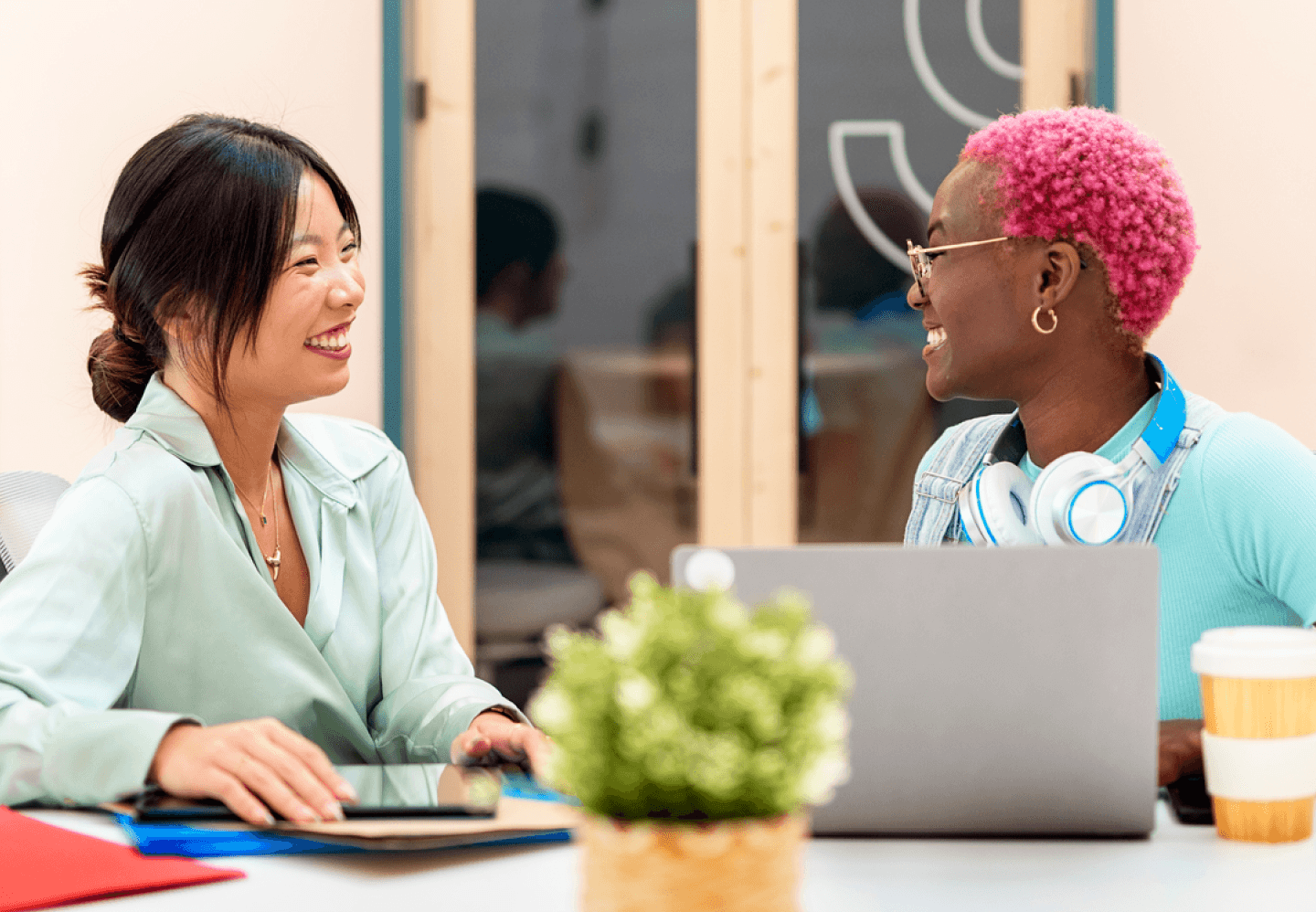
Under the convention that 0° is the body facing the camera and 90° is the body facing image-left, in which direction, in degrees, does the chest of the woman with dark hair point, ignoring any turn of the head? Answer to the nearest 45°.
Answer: approximately 315°

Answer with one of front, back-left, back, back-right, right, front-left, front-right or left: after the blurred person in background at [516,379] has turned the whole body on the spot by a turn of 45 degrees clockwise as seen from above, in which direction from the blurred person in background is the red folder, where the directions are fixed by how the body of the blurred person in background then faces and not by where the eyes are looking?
front-right

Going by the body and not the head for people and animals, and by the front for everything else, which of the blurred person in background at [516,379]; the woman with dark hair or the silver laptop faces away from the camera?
the silver laptop

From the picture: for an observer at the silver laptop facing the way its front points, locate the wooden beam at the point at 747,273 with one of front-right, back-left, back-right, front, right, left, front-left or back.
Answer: front

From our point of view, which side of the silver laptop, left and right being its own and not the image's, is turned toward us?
back

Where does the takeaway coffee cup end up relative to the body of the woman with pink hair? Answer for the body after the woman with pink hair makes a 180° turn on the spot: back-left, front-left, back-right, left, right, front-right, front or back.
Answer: back-right

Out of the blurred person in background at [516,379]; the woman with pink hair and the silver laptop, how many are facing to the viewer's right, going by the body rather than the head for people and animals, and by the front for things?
1

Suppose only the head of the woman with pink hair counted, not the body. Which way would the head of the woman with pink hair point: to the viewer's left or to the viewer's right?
to the viewer's left

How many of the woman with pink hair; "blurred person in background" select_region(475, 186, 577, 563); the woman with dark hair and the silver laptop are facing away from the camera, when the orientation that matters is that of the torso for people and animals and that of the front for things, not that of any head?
1

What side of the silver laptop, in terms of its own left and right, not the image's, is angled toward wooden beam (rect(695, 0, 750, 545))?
front

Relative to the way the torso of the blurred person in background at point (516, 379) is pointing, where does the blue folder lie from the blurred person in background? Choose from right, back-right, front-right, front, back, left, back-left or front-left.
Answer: right

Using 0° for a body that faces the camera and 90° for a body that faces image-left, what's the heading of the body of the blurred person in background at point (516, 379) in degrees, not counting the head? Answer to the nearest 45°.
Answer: approximately 270°
